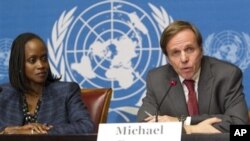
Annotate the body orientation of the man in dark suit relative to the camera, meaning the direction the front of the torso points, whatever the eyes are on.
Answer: toward the camera

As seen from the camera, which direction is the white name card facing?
toward the camera

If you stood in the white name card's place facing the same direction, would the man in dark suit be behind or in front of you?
behind

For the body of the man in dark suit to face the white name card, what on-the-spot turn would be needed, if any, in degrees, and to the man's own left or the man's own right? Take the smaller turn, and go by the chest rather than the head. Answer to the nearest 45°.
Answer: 0° — they already face it

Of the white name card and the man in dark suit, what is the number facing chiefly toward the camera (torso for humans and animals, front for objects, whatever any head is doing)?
2
